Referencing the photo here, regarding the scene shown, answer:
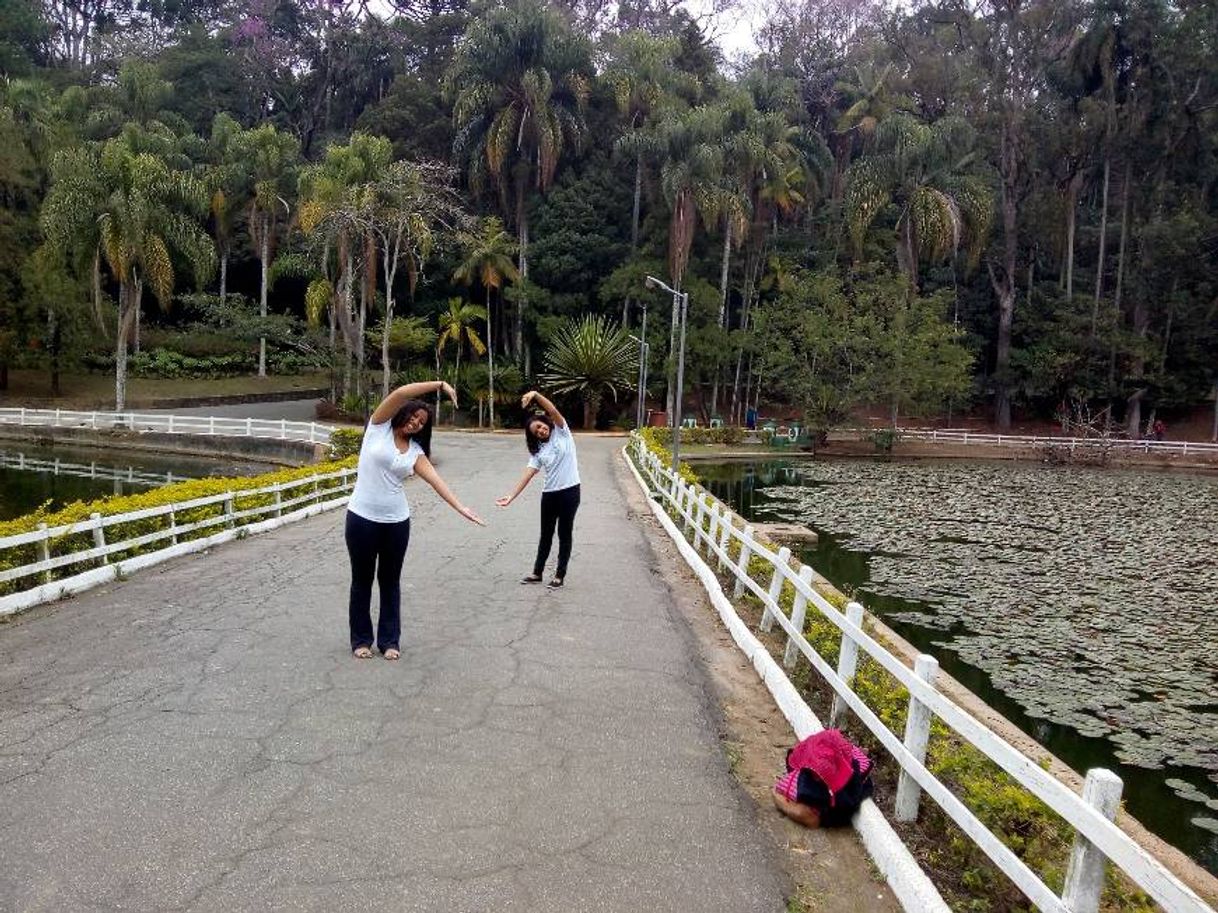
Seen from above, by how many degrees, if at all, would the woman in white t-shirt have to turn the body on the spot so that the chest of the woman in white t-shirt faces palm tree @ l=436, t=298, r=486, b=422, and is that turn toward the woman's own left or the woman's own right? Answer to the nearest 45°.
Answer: approximately 180°

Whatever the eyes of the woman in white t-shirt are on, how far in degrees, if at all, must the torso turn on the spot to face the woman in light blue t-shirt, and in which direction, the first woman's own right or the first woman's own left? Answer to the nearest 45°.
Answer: approximately 135° to the first woman's own left

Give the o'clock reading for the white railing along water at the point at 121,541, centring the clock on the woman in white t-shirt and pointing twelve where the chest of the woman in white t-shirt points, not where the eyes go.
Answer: The white railing along water is roughly at 5 o'clock from the woman in white t-shirt.

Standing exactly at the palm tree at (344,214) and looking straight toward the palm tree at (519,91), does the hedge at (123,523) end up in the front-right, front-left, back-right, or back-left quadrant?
back-right

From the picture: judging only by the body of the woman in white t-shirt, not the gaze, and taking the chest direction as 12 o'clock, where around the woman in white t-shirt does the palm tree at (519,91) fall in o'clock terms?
The palm tree is roughly at 6 o'clock from the woman in white t-shirt.

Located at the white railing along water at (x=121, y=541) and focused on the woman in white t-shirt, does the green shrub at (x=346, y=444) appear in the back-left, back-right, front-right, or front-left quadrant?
back-left

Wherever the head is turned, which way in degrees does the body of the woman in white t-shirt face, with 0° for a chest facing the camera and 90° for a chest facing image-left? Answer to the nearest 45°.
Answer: approximately 0°

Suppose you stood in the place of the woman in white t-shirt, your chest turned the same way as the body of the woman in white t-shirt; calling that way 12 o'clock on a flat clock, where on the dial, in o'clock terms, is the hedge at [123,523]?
The hedge is roughly at 5 o'clock from the woman in white t-shirt.

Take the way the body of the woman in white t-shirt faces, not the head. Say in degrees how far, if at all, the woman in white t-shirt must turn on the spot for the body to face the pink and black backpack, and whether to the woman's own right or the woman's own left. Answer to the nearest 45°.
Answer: approximately 45° to the woman's own left

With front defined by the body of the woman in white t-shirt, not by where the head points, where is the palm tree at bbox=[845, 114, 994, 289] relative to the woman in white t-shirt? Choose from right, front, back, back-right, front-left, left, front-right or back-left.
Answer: back-left

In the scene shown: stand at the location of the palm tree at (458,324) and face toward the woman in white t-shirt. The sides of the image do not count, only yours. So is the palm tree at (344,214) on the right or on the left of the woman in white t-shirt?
right

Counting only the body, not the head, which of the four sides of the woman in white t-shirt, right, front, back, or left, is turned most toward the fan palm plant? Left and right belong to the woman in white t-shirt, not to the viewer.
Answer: back

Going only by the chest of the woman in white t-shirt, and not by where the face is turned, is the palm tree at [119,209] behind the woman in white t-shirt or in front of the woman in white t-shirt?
behind
